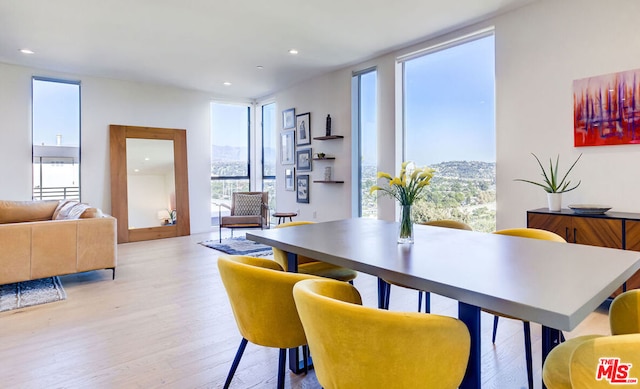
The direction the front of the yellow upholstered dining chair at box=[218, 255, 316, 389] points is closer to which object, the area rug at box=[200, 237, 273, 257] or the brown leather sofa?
the area rug

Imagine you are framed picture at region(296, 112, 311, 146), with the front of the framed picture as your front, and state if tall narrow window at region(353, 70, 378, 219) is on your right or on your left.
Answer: on your left

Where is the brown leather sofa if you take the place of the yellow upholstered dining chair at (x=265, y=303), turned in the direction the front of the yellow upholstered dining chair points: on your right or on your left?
on your left

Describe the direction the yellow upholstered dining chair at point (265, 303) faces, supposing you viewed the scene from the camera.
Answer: facing away from the viewer and to the right of the viewer

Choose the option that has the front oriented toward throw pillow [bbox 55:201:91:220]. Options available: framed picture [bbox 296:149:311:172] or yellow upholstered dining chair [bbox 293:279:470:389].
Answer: the framed picture

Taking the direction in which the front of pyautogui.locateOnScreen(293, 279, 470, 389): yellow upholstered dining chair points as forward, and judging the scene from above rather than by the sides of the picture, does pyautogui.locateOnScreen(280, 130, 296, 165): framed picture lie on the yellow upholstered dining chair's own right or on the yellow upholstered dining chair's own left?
on the yellow upholstered dining chair's own left

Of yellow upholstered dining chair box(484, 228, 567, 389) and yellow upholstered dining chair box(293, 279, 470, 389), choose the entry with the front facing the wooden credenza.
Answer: yellow upholstered dining chair box(293, 279, 470, 389)

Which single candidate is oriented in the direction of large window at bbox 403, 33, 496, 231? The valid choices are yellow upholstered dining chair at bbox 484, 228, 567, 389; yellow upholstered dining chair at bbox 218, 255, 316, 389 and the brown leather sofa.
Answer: yellow upholstered dining chair at bbox 218, 255, 316, 389

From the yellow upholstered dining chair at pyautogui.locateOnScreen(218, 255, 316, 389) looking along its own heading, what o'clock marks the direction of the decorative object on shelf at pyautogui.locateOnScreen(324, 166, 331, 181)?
The decorative object on shelf is roughly at 11 o'clock from the yellow upholstered dining chair.
